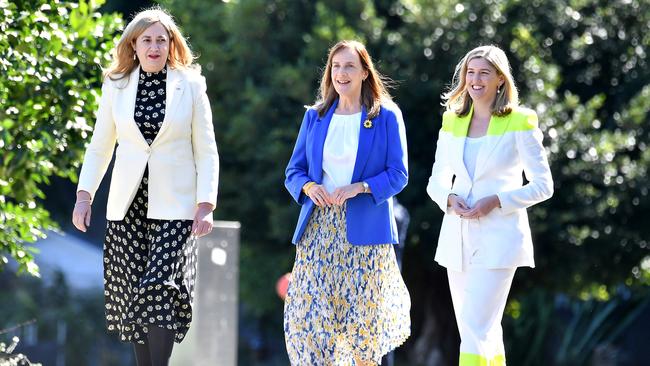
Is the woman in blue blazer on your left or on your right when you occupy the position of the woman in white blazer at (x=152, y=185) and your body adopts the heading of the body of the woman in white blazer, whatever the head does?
on your left

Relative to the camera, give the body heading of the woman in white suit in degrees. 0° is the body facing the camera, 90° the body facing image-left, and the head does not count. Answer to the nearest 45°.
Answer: approximately 45°

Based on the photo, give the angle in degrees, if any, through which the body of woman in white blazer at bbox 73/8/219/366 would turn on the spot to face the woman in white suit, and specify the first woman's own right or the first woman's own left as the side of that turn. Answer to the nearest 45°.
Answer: approximately 90° to the first woman's own left

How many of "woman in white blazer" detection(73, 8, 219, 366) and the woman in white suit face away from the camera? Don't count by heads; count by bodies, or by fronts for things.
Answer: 0

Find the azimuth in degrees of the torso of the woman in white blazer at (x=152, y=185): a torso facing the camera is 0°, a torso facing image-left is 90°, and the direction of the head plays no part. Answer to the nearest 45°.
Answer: approximately 0°

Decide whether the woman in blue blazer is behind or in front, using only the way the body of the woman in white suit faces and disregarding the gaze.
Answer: in front
